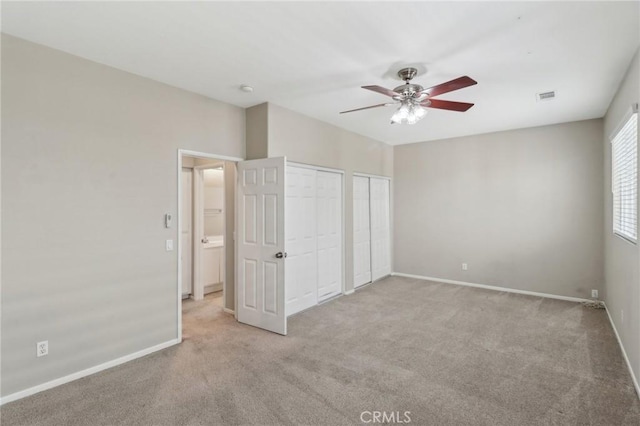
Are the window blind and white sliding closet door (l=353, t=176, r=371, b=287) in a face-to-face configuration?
yes

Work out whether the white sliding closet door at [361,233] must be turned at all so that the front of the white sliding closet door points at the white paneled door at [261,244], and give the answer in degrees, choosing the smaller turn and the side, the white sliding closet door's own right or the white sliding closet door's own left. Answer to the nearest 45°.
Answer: approximately 90° to the white sliding closet door's own right

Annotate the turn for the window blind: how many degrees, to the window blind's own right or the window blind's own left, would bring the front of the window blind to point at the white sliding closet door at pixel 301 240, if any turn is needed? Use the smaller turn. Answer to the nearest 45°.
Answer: approximately 45° to the window blind's own left

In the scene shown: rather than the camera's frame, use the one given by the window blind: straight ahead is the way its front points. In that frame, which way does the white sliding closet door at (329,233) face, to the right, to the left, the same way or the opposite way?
the opposite way

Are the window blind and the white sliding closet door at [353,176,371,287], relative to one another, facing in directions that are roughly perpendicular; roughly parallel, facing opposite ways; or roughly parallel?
roughly parallel, facing opposite ways

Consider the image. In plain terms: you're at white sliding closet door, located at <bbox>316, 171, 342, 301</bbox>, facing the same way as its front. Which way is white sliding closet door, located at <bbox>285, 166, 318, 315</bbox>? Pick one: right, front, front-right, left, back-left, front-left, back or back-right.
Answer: right

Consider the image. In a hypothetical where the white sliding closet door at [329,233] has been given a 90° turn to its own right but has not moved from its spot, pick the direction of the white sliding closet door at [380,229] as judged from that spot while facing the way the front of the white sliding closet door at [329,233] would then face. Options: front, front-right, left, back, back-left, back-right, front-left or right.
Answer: back

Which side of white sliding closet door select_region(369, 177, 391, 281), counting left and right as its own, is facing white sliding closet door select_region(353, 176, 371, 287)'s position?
right

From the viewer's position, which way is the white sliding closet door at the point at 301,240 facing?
facing the viewer and to the right of the viewer

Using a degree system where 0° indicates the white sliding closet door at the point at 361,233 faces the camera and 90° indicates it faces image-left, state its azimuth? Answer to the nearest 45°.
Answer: approximately 315°

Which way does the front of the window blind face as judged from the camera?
facing to the left of the viewer

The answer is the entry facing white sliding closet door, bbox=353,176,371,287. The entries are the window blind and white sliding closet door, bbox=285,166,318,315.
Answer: the window blind

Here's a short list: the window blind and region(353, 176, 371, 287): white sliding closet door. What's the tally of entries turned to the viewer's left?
1

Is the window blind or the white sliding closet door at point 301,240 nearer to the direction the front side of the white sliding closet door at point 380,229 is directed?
the window blind

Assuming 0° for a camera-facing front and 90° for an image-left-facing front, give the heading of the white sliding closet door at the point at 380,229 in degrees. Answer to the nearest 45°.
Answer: approximately 315°

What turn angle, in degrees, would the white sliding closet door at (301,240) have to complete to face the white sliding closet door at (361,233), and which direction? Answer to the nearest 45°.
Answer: approximately 90° to its left

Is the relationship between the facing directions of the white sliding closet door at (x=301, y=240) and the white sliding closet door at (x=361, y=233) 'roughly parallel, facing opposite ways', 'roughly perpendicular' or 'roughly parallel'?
roughly parallel
